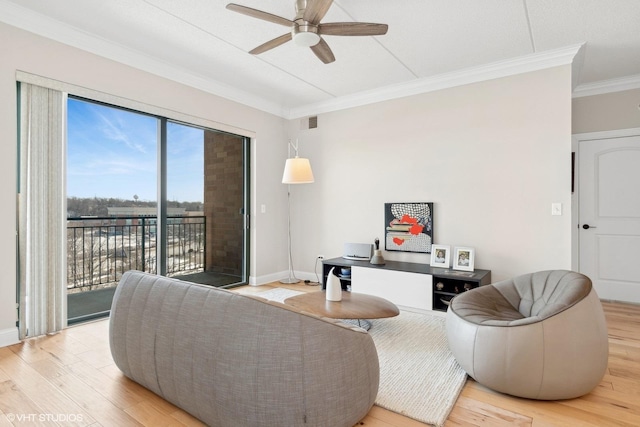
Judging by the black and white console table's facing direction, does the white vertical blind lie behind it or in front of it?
in front

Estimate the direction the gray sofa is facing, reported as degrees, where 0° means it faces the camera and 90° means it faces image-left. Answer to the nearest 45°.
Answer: approximately 225°

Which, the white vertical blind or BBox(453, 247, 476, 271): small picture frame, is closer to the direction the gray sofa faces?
the small picture frame

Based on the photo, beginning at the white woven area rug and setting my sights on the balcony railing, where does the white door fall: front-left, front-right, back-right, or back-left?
back-right

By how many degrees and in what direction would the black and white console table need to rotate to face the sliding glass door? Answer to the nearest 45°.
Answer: approximately 45° to its right

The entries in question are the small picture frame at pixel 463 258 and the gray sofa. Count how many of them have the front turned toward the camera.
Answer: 1

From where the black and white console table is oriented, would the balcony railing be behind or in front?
in front

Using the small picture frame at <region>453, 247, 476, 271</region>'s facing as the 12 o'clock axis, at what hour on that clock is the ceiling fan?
The ceiling fan is roughly at 1 o'clock from the small picture frame.

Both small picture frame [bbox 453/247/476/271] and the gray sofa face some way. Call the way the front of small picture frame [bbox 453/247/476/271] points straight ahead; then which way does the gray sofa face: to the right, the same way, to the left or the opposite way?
the opposite way

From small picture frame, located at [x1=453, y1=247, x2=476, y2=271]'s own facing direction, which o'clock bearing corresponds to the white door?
The white door is roughly at 8 o'clock from the small picture frame.

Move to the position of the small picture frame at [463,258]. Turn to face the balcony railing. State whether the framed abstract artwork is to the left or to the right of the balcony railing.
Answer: right

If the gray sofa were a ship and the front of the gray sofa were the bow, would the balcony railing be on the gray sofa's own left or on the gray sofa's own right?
on the gray sofa's own left
